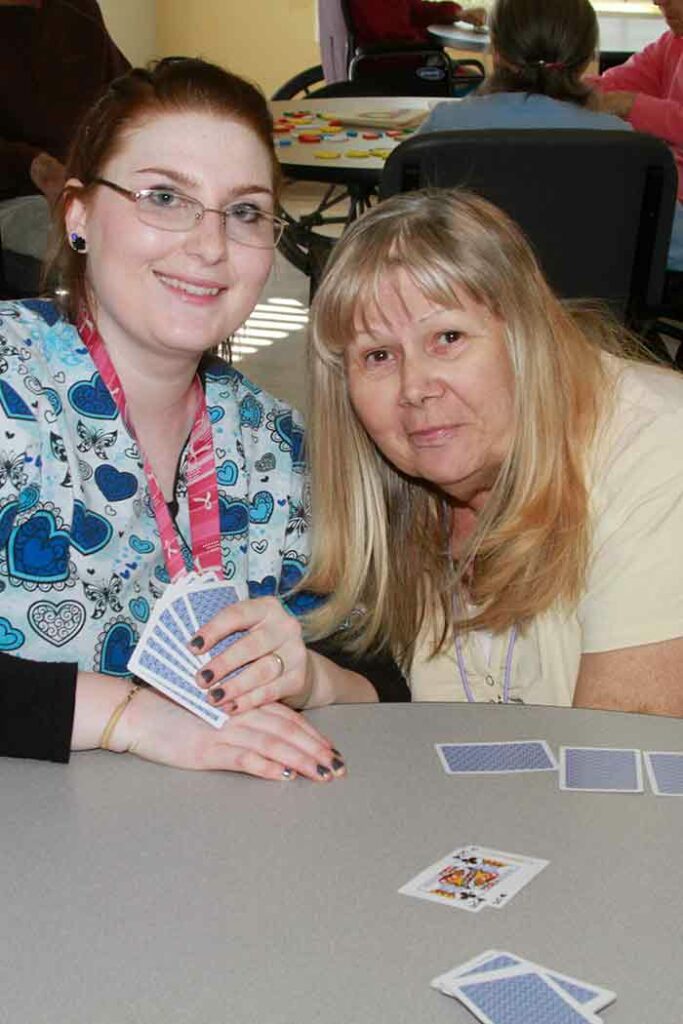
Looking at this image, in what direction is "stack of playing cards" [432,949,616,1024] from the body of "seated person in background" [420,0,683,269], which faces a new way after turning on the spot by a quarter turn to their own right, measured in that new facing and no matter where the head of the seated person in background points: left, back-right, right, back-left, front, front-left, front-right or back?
right

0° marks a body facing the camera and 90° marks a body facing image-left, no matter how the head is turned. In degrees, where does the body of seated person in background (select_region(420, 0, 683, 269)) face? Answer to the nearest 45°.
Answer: approximately 180°

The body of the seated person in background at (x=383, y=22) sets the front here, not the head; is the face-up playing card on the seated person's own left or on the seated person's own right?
on the seated person's own right

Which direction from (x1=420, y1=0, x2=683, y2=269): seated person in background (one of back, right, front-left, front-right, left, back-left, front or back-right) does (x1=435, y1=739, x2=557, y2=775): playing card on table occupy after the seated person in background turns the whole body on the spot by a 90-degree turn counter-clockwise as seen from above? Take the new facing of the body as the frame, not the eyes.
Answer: left

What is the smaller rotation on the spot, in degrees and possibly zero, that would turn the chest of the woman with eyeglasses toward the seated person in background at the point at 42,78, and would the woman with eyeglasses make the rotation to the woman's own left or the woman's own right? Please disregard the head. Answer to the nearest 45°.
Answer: approximately 135° to the woman's own left

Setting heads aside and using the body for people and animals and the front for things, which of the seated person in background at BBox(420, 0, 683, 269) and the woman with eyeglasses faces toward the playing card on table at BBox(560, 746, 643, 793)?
the woman with eyeglasses

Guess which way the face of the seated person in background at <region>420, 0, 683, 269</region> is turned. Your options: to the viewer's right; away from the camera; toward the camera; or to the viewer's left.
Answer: away from the camera

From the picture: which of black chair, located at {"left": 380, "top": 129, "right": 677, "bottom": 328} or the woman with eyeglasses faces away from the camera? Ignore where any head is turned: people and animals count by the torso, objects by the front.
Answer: the black chair

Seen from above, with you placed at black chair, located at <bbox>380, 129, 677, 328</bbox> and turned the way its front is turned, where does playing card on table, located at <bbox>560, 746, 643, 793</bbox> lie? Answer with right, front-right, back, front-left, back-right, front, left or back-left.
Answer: back

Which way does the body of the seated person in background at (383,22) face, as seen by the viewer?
to the viewer's right

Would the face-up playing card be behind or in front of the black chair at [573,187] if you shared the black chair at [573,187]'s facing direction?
behind

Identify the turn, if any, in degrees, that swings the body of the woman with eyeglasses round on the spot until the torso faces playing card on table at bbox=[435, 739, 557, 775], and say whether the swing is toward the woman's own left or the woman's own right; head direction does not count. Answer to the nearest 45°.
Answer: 0° — they already face it

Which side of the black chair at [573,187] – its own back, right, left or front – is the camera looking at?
back

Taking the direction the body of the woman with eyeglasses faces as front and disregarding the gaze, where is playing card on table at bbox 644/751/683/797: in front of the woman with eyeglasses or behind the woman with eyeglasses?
in front
